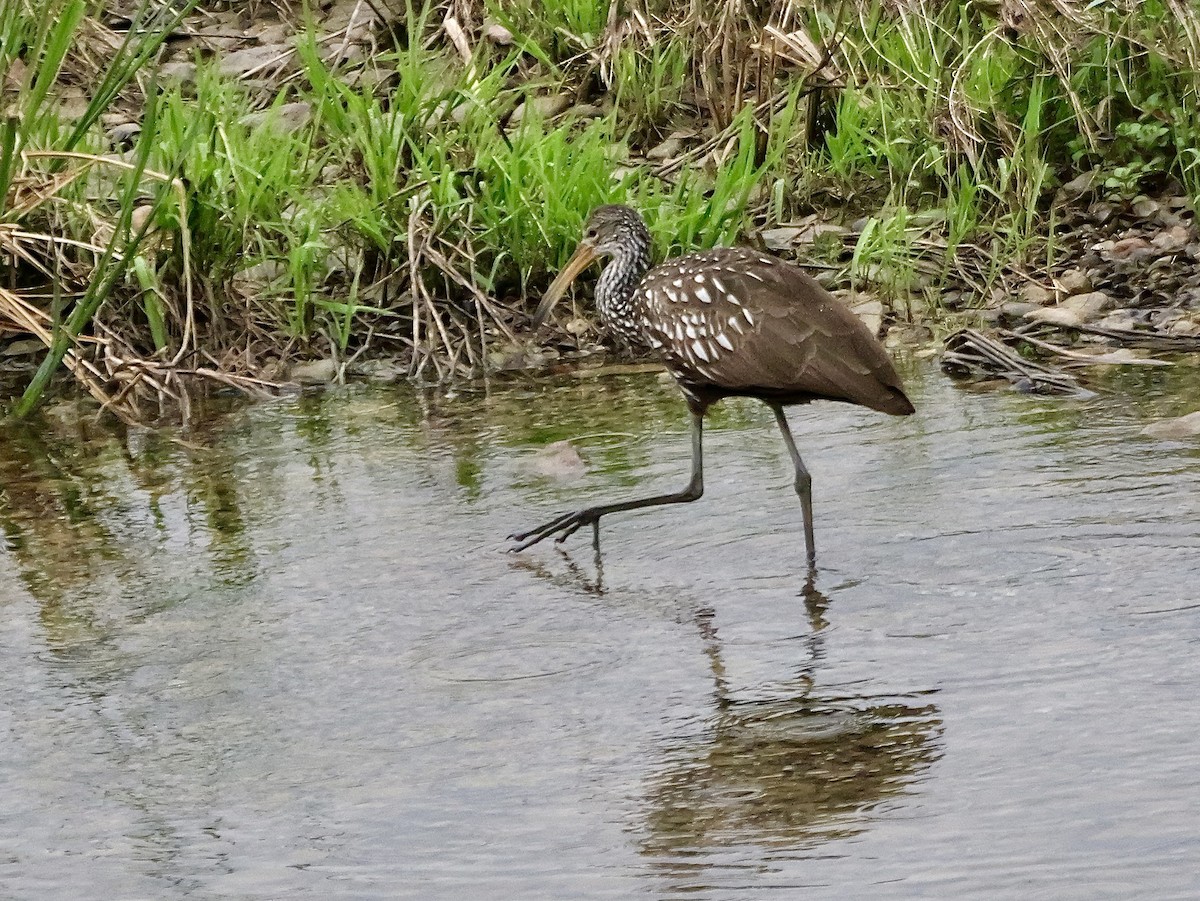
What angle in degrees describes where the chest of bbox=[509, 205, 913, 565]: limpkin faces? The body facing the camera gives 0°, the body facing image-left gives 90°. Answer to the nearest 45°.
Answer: approximately 90°

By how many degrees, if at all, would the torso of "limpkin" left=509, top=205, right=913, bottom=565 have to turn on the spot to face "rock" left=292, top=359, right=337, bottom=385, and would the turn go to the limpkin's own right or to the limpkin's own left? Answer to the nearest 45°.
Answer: approximately 45° to the limpkin's own right

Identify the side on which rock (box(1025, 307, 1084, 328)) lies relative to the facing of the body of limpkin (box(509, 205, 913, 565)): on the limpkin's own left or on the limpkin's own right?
on the limpkin's own right

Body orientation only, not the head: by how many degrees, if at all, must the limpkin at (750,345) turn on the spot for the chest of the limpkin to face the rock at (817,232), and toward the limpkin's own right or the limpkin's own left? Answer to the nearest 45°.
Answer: approximately 90° to the limpkin's own right

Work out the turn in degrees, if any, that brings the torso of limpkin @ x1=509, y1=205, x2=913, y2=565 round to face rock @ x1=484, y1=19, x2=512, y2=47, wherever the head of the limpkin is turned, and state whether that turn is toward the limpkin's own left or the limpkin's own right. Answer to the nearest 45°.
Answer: approximately 90° to the limpkin's own right

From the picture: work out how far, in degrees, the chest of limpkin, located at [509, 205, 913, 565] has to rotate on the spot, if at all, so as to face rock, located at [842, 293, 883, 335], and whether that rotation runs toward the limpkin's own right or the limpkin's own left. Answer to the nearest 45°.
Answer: approximately 90° to the limpkin's own right

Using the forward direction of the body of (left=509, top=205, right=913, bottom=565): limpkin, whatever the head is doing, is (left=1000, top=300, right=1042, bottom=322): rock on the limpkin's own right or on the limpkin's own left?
on the limpkin's own right

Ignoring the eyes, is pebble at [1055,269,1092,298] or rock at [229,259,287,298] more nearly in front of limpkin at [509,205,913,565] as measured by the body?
the rock

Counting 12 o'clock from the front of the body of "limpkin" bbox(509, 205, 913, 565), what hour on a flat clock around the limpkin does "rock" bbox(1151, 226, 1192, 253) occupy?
The rock is roughly at 4 o'clock from the limpkin.

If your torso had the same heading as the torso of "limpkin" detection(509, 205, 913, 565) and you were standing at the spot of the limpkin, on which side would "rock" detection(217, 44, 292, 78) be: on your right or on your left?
on your right

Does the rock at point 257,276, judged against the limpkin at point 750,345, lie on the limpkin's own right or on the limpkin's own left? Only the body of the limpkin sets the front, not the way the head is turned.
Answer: on the limpkin's own right

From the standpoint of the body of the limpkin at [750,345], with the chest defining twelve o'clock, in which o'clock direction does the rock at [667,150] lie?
The rock is roughly at 3 o'clock from the limpkin.
